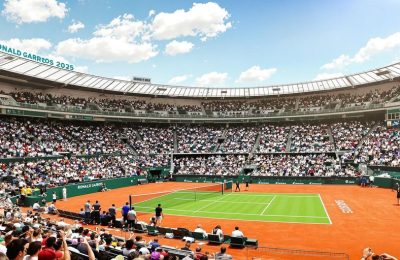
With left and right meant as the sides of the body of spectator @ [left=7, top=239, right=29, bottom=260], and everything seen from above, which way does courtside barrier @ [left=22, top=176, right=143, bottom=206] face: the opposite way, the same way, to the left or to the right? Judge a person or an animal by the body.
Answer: to the right

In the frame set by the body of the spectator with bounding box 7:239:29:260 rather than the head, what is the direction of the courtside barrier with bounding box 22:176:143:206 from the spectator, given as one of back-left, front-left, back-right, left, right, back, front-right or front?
front-left

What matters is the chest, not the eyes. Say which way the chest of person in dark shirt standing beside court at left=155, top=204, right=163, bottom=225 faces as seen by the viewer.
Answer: away from the camera

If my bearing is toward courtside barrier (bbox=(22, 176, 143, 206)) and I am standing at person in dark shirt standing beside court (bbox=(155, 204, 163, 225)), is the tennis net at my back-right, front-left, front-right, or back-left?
front-right

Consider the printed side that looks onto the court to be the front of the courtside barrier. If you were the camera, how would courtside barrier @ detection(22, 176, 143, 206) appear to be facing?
facing the viewer and to the right of the viewer

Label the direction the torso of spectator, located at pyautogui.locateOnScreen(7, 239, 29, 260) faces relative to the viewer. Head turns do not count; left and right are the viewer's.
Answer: facing away from the viewer and to the right of the viewer

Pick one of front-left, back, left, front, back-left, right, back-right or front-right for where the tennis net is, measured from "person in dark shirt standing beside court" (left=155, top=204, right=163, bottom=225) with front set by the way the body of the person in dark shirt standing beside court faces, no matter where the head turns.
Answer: front

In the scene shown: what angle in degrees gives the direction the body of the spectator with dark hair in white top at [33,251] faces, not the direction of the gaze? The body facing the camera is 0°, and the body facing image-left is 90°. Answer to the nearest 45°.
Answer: approximately 225°

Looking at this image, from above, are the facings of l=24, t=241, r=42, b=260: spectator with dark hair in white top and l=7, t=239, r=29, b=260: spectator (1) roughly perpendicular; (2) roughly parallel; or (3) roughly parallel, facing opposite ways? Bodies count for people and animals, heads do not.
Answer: roughly parallel

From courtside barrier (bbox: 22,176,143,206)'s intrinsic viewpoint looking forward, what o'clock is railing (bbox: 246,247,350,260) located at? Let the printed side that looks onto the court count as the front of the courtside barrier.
The railing is roughly at 1 o'clock from the courtside barrier.

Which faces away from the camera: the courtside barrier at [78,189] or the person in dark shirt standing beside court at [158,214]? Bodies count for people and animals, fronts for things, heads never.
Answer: the person in dark shirt standing beside court
